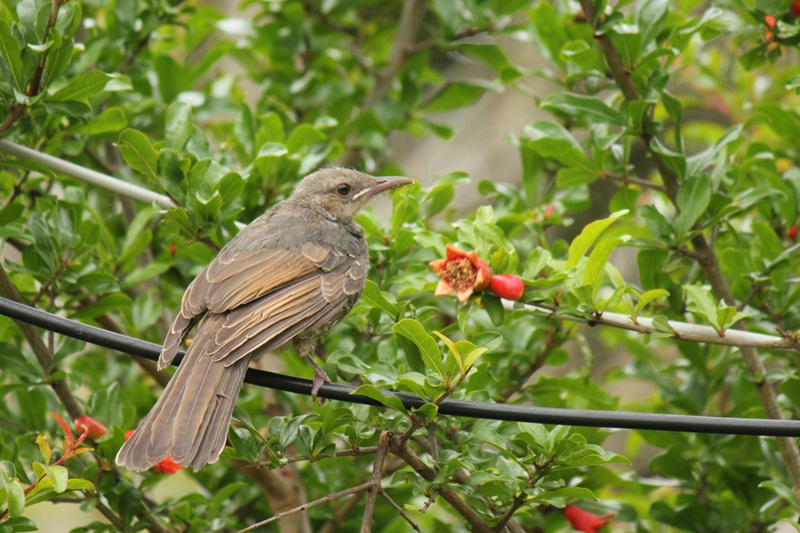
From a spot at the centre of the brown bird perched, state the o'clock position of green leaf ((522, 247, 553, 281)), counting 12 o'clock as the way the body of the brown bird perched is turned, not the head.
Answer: The green leaf is roughly at 2 o'clock from the brown bird perched.

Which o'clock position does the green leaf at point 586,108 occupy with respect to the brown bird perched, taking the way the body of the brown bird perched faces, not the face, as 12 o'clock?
The green leaf is roughly at 1 o'clock from the brown bird perched.

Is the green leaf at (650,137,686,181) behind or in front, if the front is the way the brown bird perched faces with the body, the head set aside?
in front

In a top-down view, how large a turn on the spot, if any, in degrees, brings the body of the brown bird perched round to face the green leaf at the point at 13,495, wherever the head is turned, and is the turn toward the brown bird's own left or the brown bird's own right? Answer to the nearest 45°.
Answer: approximately 180°

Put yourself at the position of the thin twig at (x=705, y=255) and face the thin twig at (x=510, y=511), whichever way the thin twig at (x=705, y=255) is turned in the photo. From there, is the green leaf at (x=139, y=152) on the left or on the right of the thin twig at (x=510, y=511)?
right

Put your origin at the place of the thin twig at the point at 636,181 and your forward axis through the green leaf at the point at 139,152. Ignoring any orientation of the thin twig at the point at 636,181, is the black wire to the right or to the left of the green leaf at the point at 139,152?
left

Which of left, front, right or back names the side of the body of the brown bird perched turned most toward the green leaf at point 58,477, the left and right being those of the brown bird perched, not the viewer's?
back

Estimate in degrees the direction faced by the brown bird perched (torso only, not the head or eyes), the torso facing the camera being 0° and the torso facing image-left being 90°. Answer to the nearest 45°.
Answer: approximately 225°

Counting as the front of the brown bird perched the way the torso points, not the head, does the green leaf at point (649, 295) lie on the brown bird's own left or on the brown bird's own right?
on the brown bird's own right

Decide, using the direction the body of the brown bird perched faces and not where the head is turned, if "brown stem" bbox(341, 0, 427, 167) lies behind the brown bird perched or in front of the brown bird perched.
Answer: in front

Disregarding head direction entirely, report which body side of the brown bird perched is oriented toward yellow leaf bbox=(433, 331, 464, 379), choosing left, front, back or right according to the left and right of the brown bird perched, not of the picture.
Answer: front

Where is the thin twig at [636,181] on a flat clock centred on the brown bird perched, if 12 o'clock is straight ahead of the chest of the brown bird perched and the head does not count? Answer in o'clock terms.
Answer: The thin twig is roughly at 1 o'clock from the brown bird perched.
